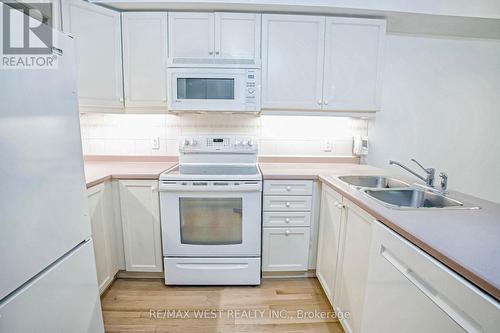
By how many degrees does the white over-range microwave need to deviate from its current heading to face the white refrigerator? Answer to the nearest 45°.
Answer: approximately 45° to its right

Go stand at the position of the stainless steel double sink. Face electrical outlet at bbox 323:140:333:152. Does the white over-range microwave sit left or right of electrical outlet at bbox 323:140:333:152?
left

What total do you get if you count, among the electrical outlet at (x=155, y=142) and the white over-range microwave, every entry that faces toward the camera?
2

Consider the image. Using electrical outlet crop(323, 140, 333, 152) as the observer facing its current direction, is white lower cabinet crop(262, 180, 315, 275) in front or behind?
in front

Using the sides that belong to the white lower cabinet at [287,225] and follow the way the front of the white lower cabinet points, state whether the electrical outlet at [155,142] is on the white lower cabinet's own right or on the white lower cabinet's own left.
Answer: on the white lower cabinet's own right

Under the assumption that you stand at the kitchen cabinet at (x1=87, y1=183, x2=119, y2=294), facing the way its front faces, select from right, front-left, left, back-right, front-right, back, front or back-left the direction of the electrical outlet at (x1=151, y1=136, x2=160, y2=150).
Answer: left
